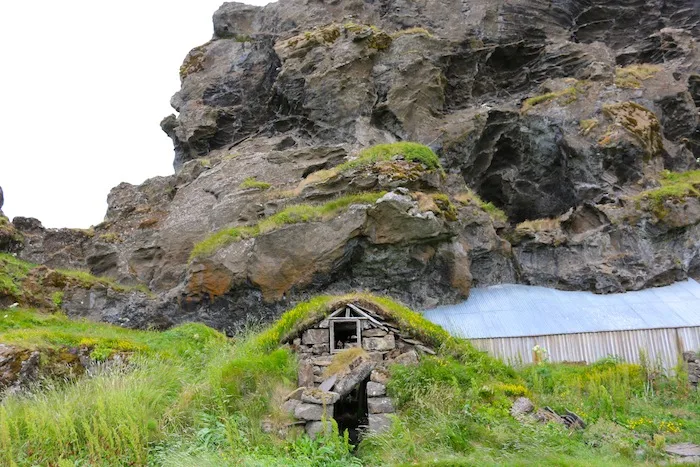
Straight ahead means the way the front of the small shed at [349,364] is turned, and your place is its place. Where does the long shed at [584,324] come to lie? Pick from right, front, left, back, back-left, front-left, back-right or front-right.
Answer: back-left

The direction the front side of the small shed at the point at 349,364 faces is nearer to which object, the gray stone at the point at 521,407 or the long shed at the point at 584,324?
the gray stone

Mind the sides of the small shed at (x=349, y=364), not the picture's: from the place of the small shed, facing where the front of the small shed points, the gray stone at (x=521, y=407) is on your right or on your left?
on your left

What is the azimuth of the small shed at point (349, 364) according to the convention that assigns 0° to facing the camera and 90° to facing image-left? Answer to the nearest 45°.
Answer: approximately 0°
